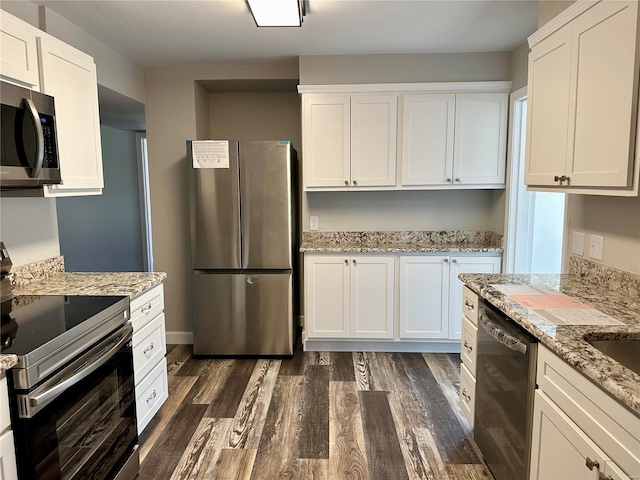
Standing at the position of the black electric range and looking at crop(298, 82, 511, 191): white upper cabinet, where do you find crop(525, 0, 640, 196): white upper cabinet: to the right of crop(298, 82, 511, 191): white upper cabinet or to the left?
right

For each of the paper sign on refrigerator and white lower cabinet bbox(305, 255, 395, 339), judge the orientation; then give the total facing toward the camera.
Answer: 2

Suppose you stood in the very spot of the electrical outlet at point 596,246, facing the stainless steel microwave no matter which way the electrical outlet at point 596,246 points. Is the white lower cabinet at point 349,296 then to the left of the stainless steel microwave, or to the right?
right

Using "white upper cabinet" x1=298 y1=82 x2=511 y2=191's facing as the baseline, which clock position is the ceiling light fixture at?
The ceiling light fixture is roughly at 1 o'clock from the white upper cabinet.

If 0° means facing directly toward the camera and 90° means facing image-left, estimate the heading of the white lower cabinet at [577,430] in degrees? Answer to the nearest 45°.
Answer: approximately 45°

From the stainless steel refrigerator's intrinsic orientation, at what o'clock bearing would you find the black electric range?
The black electric range is roughly at 1 o'clock from the stainless steel refrigerator.

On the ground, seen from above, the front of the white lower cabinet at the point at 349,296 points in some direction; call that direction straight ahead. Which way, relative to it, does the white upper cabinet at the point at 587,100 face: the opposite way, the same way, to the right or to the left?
to the right

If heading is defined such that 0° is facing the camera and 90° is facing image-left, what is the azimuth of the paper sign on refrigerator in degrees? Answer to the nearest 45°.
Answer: approximately 0°

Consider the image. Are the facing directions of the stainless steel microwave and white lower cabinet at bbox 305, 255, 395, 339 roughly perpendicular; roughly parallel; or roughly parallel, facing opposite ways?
roughly perpendicular

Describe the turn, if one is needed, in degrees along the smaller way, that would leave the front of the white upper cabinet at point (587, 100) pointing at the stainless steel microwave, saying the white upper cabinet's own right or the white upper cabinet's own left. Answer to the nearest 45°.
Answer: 0° — it already faces it
